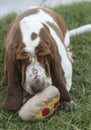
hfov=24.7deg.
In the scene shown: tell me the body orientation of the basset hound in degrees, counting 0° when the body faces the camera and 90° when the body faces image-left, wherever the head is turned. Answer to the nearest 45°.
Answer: approximately 0°
